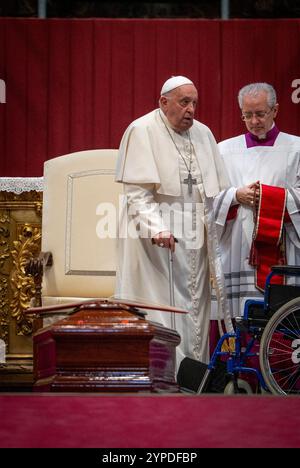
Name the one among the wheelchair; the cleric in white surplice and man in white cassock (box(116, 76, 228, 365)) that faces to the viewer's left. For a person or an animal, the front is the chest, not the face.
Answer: the wheelchair

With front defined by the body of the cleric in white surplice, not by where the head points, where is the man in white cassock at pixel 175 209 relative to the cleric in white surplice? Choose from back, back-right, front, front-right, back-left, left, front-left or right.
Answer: front-right

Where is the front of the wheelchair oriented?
to the viewer's left

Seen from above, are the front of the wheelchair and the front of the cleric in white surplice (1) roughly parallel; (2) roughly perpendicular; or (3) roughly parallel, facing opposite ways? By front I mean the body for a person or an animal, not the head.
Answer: roughly perpendicular

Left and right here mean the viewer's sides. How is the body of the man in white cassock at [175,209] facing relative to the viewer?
facing the viewer and to the right of the viewer

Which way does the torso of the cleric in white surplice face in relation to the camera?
toward the camera

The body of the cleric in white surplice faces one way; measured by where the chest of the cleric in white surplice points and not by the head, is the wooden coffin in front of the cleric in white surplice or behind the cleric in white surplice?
in front

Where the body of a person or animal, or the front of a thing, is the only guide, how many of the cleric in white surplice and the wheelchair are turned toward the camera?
1
